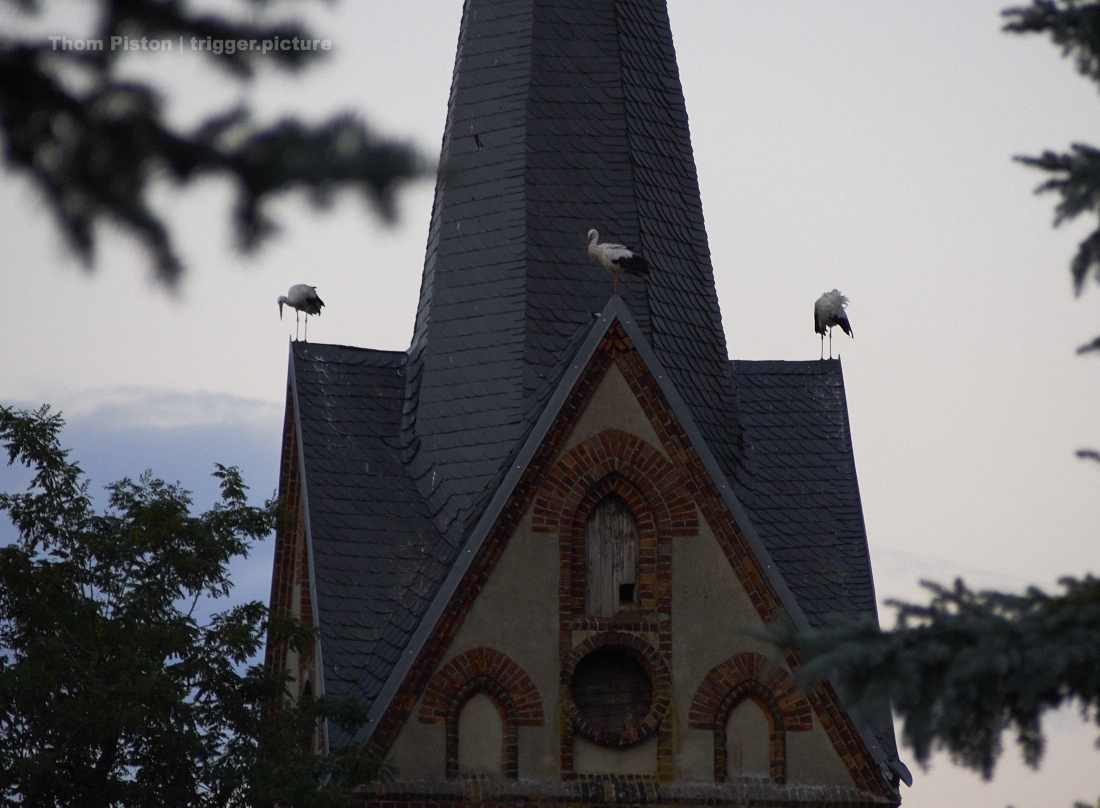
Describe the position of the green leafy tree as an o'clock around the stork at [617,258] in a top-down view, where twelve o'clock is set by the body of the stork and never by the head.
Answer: The green leafy tree is roughly at 11 o'clock from the stork.

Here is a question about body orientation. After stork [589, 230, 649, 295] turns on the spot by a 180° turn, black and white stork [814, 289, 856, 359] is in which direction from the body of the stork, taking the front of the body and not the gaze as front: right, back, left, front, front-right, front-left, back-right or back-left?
front-left

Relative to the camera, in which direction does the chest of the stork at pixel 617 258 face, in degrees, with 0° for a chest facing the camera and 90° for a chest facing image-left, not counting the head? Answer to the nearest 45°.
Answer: approximately 90°
